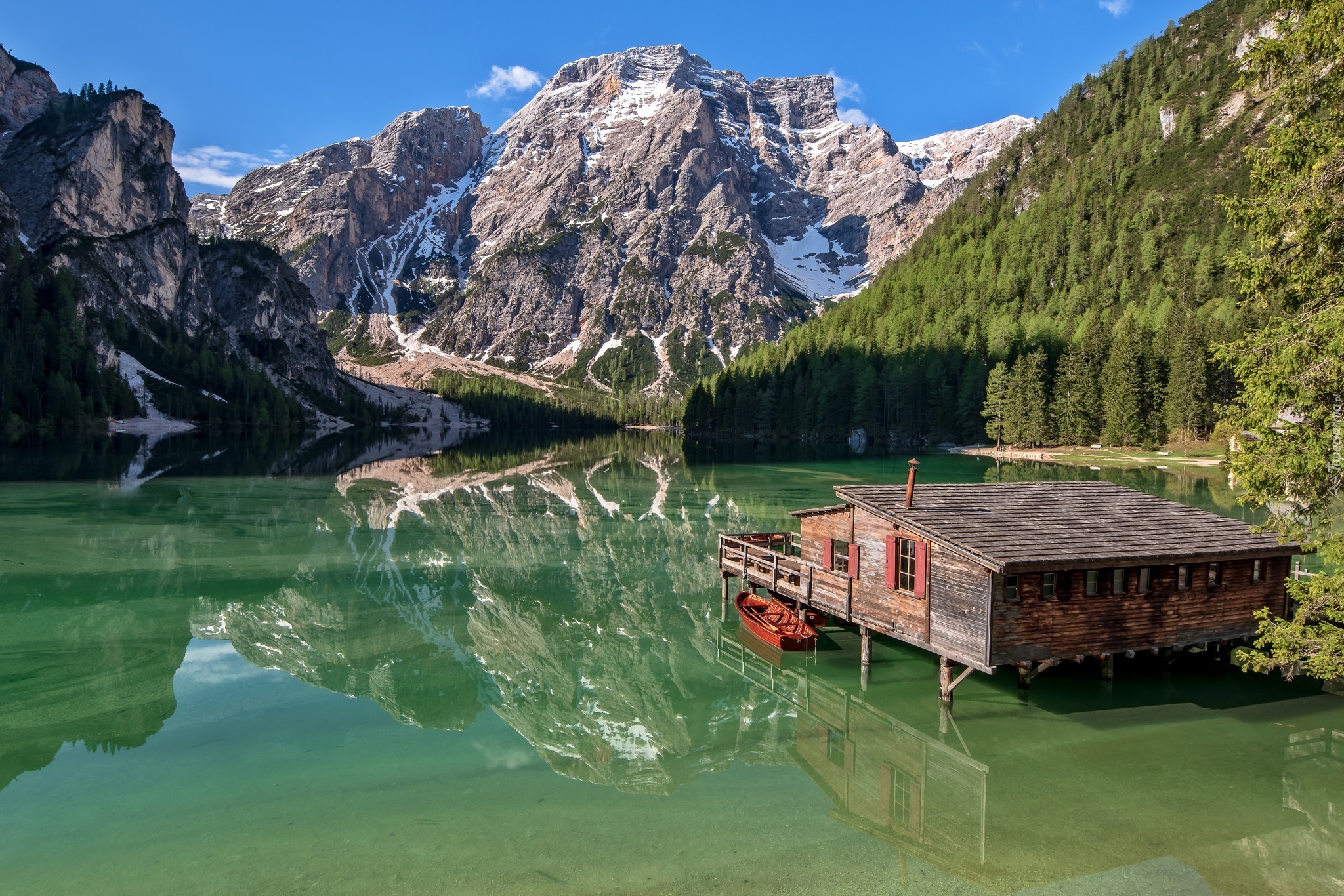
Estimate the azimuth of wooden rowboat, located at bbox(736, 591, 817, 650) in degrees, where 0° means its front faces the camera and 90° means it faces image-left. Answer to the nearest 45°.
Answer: approximately 135°

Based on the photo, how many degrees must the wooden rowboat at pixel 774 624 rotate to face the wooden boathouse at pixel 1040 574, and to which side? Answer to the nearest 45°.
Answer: approximately 180°
